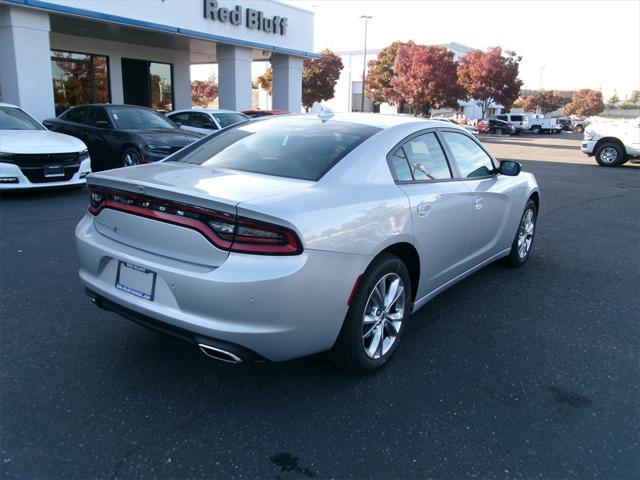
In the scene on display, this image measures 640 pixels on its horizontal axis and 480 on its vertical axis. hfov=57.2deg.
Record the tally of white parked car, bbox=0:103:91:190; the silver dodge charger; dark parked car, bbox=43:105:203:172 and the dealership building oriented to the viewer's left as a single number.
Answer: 0

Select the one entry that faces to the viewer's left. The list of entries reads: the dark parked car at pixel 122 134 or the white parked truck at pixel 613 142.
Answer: the white parked truck

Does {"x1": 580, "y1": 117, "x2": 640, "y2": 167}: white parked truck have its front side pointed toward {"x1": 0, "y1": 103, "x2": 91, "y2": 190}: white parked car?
no

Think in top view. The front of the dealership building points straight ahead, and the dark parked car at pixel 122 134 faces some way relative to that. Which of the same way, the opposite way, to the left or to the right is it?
the same way

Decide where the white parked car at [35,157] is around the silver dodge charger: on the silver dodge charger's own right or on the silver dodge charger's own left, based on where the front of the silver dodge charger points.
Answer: on the silver dodge charger's own left

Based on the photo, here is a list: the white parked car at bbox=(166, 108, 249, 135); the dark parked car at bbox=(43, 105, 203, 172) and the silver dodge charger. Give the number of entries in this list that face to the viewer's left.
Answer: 0

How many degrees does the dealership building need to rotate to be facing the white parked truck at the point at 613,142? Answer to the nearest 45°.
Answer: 0° — it already faces it

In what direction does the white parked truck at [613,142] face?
to the viewer's left

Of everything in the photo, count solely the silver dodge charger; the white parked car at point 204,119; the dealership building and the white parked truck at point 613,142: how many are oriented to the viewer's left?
1

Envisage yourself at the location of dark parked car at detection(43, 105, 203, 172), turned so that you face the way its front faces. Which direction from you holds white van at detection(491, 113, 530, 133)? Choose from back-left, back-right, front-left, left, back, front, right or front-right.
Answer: left

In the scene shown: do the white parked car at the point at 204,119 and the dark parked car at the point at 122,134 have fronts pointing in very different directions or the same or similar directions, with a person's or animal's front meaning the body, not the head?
same or similar directions

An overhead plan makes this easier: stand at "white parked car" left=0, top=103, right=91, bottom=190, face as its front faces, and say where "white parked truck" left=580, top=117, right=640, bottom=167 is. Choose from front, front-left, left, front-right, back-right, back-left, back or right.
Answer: front-left

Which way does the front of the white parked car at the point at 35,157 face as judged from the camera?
facing the viewer and to the right of the viewer

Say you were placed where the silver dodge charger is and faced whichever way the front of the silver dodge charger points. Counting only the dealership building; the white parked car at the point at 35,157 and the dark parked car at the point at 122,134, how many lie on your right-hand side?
0

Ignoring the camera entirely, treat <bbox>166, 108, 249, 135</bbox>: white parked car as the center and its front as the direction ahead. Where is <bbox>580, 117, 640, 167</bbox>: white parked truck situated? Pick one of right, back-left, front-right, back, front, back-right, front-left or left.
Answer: front-left

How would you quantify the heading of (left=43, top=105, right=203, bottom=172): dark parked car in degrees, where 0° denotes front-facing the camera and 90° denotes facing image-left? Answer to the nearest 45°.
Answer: approximately 315°

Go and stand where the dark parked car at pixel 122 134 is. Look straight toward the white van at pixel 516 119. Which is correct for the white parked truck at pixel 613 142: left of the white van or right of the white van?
right

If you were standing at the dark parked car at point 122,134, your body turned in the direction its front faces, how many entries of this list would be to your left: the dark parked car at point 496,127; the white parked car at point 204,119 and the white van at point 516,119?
3
